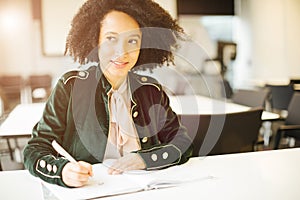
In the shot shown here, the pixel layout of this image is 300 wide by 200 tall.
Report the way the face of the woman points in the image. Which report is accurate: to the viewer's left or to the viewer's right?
to the viewer's right

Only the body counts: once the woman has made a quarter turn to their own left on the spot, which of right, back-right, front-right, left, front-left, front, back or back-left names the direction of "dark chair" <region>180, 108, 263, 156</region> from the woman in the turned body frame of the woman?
front-left

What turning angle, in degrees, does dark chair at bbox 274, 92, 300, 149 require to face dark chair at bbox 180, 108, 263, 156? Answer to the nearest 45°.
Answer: approximately 45° to its left

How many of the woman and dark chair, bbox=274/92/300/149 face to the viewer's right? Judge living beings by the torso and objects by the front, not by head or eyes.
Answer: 0

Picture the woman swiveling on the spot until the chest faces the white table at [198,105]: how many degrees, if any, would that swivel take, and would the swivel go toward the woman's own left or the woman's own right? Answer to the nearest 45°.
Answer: approximately 135° to the woman's own left
